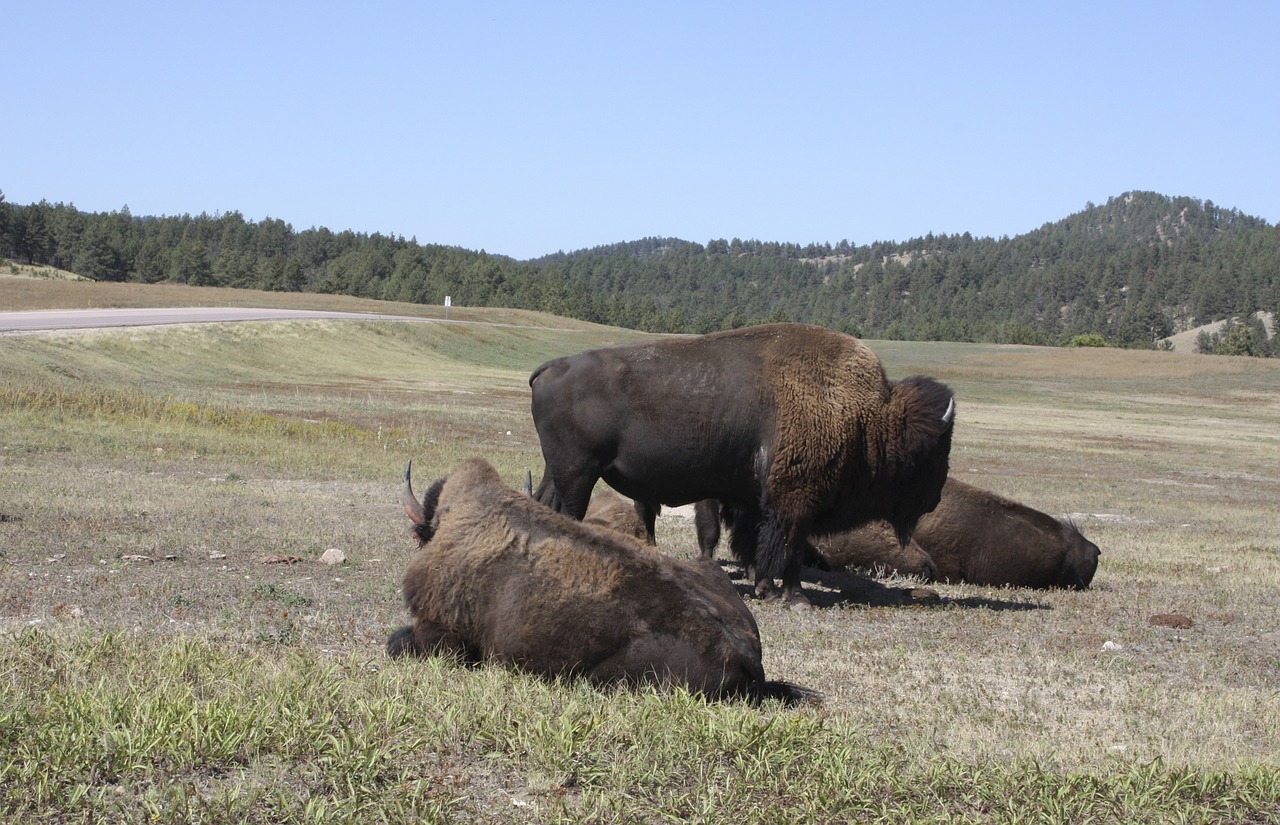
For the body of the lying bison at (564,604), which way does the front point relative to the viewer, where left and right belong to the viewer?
facing away from the viewer and to the left of the viewer

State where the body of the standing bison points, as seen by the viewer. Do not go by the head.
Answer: to the viewer's right

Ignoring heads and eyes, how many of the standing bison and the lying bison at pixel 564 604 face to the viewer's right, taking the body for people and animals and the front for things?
1

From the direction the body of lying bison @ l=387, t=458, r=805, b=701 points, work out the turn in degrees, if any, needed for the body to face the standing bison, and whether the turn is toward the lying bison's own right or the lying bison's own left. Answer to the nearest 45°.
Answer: approximately 45° to the lying bison's own right

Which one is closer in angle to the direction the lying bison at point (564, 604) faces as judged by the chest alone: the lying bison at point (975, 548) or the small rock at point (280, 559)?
the small rock

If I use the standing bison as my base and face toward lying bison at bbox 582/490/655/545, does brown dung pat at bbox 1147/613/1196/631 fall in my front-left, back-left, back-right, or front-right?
back-right

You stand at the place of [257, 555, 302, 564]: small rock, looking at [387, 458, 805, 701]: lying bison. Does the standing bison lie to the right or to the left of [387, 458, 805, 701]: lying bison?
left
